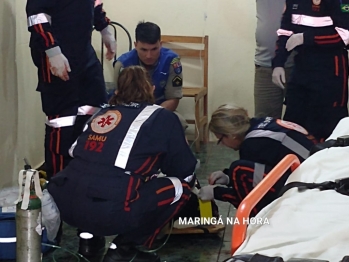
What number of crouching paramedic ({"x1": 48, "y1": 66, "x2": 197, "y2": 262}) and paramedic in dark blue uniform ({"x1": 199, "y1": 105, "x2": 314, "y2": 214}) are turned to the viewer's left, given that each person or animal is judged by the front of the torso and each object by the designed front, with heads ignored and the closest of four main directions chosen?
1

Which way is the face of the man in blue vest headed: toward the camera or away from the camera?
toward the camera

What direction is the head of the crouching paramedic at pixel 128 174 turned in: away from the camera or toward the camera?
away from the camera

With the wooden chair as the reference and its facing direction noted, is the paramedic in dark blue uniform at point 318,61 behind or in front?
in front

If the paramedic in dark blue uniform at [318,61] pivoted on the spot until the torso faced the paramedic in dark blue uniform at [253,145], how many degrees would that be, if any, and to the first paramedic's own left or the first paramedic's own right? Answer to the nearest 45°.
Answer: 0° — they already face them

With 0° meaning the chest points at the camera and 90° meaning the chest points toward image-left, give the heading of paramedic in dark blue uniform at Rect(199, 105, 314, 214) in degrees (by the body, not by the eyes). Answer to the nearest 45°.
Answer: approximately 90°

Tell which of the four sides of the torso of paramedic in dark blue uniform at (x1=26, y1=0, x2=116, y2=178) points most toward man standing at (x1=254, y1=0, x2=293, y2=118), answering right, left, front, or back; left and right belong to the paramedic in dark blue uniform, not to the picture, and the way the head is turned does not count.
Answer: left

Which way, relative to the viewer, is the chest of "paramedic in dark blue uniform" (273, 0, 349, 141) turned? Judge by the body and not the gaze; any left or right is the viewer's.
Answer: facing the viewer

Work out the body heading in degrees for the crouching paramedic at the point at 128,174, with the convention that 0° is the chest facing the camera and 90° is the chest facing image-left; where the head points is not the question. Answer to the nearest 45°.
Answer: approximately 225°

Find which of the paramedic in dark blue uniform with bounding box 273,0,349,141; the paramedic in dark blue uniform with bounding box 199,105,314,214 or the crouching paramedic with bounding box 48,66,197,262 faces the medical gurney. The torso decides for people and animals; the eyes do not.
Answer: the paramedic in dark blue uniform with bounding box 273,0,349,141

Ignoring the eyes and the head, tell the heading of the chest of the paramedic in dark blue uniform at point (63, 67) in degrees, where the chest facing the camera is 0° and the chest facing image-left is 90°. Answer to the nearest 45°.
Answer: approximately 315°

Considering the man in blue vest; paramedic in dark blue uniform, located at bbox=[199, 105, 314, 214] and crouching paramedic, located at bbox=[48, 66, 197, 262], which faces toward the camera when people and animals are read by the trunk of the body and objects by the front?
the man in blue vest

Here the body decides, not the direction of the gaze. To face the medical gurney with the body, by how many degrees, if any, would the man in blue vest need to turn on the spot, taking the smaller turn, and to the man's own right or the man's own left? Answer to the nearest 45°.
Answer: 0° — they already face it

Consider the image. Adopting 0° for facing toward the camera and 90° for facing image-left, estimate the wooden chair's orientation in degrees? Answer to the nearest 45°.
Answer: approximately 0°

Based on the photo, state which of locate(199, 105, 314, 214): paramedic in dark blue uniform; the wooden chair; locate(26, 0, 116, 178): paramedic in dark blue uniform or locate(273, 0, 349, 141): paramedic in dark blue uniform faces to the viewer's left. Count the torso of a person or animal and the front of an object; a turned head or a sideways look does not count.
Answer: locate(199, 105, 314, 214): paramedic in dark blue uniform

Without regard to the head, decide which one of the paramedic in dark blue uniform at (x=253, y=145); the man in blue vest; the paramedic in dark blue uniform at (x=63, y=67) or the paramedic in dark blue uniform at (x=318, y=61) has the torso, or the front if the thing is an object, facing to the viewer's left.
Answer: the paramedic in dark blue uniform at (x=253, y=145)
